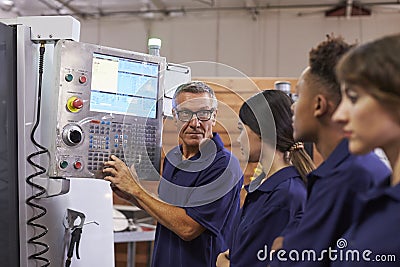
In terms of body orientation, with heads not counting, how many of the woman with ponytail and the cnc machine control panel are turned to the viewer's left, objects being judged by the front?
1

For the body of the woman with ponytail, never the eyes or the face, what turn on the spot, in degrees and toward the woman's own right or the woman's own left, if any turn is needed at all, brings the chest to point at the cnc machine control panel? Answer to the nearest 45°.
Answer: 0° — they already face it

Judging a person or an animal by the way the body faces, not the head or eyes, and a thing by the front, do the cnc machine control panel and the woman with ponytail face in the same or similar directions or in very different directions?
very different directions

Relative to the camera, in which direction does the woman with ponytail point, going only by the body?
to the viewer's left

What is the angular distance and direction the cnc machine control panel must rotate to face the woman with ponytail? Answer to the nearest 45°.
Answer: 0° — it already faces them

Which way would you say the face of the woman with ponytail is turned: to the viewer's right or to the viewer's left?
to the viewer's left

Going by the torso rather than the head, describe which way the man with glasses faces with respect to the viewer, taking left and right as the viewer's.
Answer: facing the viewer and to the left of the viewer

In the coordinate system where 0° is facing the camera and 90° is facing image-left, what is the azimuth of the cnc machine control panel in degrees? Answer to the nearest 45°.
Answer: approximately 315°
